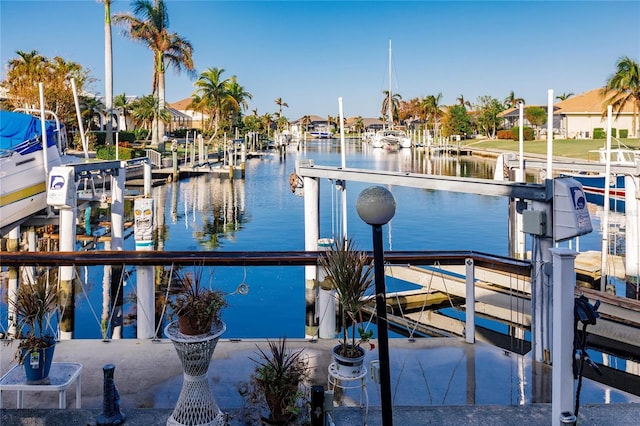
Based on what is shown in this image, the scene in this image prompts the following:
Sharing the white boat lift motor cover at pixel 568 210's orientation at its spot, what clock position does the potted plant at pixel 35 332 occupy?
The potted plant is roughly at 3 o'clock from the white boat lift motor cover.

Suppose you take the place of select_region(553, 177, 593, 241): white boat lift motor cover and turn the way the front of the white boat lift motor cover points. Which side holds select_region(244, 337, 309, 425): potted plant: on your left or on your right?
on your right

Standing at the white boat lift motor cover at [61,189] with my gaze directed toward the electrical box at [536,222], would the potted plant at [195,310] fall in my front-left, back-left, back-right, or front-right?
front-right

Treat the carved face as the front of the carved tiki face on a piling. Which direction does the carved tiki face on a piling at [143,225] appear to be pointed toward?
toward the camera

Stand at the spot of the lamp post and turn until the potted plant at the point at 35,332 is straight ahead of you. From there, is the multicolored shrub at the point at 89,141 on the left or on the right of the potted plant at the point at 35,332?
right

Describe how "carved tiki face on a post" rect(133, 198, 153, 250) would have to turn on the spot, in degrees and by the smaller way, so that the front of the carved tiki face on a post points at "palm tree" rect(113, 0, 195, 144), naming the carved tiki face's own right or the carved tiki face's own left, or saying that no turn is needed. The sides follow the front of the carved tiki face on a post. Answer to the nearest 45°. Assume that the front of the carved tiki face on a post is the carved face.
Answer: approximately 180°

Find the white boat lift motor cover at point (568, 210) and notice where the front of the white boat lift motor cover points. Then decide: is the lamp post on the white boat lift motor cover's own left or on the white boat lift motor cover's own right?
on the white boat lift motor cover's own right

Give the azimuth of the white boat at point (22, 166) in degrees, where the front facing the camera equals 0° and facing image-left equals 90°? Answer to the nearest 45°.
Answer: approximately 45°

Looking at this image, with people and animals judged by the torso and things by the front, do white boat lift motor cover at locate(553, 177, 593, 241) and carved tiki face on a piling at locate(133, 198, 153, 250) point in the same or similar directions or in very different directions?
same or similar directions

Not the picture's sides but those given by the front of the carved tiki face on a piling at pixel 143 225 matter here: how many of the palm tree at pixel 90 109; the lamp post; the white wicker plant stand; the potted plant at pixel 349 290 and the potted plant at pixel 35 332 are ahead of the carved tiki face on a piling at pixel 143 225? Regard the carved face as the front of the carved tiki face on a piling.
4

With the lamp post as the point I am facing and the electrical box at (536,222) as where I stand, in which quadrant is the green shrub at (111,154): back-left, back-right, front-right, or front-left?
back-right
